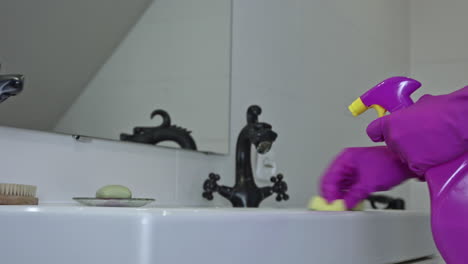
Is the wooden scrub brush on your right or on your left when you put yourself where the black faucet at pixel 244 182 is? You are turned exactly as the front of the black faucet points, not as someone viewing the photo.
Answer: on your right

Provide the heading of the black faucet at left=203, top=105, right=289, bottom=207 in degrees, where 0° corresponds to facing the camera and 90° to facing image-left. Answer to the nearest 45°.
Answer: approximately 315°
